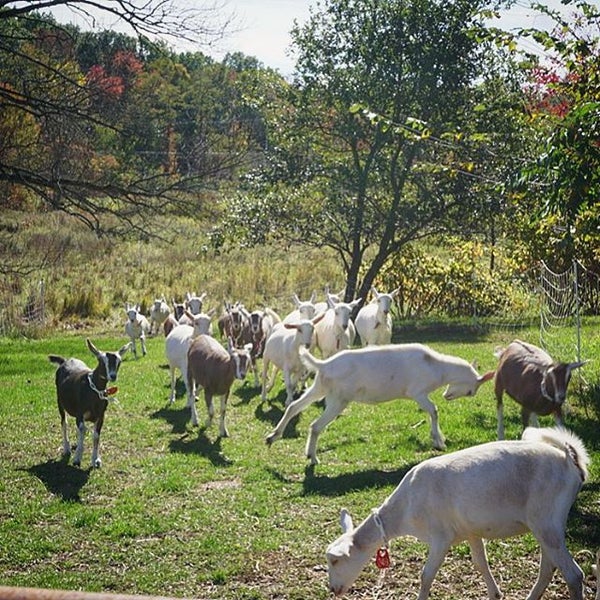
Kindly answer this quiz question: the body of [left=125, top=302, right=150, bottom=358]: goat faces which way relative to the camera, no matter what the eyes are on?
toward the camera

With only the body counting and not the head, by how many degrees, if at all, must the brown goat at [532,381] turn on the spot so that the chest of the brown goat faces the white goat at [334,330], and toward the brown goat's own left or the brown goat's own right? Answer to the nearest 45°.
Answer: approximately 180°

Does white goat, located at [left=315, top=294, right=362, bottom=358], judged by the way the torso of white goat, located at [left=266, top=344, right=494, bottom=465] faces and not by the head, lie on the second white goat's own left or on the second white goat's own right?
on the second white goat's own left

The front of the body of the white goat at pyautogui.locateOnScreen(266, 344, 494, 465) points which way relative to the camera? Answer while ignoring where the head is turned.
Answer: to the viewer's right

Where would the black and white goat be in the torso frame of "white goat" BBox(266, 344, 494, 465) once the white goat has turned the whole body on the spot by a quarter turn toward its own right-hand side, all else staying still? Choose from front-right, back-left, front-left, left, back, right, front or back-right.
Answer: right

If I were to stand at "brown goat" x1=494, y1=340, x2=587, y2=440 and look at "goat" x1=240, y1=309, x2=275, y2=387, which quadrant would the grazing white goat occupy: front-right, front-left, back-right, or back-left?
back-left

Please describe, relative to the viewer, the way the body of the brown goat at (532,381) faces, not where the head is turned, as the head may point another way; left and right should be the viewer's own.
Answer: facing the viewer and to the right of the viewer

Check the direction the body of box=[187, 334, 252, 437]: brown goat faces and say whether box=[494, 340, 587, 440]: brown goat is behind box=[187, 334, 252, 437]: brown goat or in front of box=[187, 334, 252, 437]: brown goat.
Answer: in front

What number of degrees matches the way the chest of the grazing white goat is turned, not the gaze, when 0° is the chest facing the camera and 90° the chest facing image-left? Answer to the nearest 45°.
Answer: approximately 90°

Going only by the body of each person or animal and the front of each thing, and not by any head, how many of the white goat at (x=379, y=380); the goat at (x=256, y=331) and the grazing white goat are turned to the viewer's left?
1

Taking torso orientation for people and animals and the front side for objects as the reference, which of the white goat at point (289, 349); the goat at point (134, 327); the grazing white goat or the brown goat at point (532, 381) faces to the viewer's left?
the grazing white goat
